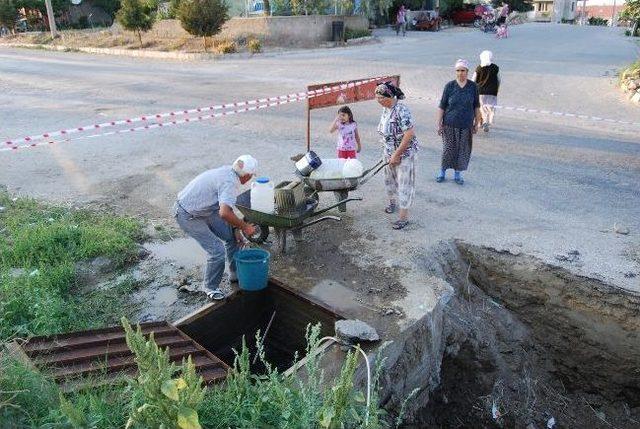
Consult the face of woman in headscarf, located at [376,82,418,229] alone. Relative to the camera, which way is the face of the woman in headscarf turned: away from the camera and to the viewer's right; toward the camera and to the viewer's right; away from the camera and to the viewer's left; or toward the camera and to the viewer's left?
toward the camera and to the viewer's left

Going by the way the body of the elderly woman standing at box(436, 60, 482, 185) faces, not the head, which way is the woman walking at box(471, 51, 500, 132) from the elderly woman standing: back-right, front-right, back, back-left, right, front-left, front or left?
back

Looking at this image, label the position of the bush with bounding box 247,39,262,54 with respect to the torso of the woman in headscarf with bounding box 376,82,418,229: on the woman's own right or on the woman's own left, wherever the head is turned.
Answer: on the woman's own right

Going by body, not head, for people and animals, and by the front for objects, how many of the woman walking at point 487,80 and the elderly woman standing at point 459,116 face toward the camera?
1

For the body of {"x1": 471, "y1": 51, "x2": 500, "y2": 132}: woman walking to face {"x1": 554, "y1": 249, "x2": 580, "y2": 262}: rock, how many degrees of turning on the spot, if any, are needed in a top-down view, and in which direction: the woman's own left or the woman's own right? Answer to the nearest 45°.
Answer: approximately 180°

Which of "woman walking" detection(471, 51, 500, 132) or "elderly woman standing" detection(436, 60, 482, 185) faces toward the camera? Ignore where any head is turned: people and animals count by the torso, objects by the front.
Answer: the elderly woman standing

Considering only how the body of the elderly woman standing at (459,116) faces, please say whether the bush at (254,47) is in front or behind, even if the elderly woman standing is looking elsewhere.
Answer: behind

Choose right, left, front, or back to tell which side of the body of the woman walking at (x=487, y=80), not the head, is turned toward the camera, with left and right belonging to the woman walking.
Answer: back

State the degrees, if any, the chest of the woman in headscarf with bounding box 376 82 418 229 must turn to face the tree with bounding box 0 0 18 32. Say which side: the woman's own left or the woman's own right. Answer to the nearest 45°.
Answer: approximately 90° to the woman's own right

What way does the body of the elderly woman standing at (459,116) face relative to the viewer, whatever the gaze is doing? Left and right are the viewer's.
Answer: facing the viewer

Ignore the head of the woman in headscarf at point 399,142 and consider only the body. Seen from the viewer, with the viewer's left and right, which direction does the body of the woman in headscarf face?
facing the viewer and to the left of the viewer

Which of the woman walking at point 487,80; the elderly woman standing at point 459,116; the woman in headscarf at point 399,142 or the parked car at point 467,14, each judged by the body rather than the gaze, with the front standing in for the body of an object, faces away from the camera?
the woman walking

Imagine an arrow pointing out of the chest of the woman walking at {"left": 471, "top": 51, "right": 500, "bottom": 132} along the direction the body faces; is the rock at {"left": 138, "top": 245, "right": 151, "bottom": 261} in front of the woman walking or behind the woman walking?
behind

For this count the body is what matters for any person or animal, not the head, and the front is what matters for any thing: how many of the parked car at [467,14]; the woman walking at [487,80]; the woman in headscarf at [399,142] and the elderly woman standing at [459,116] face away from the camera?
1

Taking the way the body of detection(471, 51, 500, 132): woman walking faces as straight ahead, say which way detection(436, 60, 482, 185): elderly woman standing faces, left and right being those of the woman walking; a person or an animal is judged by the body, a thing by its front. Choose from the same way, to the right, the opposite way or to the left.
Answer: the opposite way

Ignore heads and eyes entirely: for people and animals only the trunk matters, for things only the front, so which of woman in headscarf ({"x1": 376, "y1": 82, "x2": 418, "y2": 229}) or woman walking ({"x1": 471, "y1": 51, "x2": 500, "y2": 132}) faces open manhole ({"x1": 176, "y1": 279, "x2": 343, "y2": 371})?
the woman in headscarf

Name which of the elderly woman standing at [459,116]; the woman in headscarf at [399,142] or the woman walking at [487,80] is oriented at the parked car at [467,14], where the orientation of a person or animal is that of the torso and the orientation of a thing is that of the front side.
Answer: the woman walking
